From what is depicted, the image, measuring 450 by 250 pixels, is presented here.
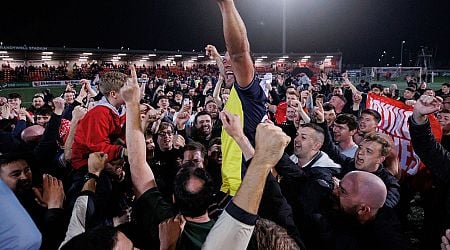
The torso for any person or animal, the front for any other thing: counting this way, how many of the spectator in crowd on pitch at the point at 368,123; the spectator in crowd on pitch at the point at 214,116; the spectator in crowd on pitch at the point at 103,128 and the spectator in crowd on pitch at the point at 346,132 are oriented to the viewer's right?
1

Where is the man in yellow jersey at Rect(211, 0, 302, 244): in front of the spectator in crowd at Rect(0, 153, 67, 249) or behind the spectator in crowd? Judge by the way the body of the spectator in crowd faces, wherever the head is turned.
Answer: in front

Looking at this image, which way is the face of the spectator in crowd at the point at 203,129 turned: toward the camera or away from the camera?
toward the camera

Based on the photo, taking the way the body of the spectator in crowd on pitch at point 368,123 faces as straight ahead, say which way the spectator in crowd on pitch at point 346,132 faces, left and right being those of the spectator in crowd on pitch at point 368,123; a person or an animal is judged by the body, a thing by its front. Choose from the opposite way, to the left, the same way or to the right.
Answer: the same way

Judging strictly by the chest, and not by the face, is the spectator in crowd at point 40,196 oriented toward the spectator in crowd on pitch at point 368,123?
no

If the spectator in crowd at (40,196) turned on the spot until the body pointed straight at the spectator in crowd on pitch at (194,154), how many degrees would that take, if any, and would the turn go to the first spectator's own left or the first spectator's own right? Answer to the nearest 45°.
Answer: approximately 90° to the first spectator's own left

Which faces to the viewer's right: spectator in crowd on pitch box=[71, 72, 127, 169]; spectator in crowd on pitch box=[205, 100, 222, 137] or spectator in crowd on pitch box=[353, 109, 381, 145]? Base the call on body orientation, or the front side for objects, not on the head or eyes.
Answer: spectator in crowd on pitch box=[71, 72, 127, 169]

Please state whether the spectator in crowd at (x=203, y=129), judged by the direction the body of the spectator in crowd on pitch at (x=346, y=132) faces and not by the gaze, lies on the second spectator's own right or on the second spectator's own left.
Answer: on the second spectator's own right

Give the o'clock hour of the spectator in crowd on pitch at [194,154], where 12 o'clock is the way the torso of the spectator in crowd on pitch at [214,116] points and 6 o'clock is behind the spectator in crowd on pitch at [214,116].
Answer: the spectator in crowd on pitch at [194,154] is roughly at 12 o'clock from the spectator in crowd on pitch at [214,116].

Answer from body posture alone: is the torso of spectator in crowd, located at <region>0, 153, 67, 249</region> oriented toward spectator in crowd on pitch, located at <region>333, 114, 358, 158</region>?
no

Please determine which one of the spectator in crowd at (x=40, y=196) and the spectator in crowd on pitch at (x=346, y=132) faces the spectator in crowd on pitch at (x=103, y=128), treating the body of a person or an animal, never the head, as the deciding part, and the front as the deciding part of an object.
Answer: the spectator in crowd on pitch at (x=346, y=132)

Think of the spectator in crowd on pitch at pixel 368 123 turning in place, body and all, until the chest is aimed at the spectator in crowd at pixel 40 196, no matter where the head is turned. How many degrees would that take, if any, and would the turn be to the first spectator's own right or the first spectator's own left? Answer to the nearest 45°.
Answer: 0° — they already face them

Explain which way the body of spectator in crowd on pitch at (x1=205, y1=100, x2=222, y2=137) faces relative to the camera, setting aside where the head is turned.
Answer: toward the camera

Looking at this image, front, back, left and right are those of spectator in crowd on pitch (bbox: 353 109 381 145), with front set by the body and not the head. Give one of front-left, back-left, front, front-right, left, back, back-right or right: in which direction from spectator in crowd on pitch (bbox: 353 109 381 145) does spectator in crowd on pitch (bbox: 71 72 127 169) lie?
front
